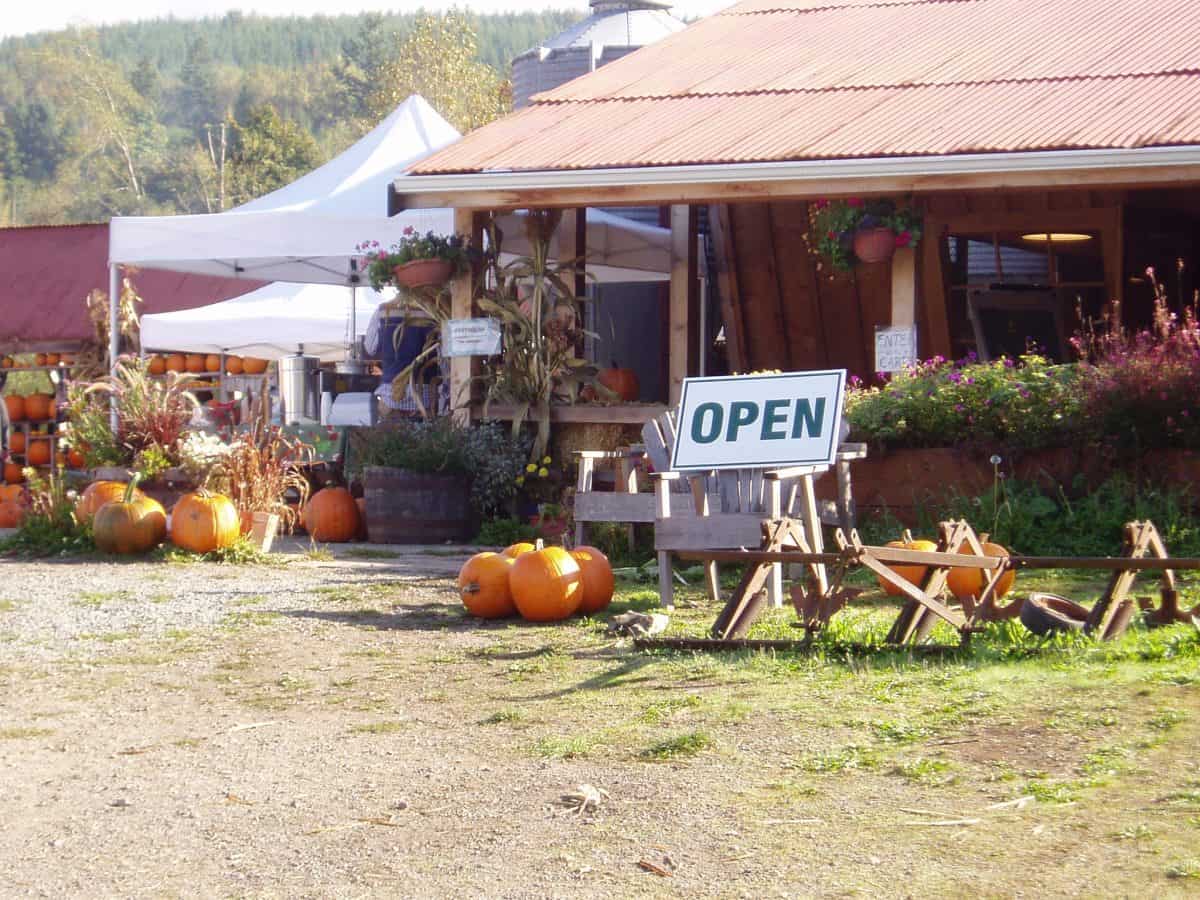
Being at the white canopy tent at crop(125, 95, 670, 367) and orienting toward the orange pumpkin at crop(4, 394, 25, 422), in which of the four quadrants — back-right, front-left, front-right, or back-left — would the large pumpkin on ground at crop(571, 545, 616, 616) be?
back-left

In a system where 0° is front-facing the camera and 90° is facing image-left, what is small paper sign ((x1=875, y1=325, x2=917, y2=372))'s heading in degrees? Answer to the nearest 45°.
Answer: approximately 0°

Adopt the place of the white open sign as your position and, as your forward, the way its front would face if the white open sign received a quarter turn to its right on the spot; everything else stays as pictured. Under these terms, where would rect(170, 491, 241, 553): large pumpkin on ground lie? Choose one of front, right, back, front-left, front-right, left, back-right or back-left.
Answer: front-right

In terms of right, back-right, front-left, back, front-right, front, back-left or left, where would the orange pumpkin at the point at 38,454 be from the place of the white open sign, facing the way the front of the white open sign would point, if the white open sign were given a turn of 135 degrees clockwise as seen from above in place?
front

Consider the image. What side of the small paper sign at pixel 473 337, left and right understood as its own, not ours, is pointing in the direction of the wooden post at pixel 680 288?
left

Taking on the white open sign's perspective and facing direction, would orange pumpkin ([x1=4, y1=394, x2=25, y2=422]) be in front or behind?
behind

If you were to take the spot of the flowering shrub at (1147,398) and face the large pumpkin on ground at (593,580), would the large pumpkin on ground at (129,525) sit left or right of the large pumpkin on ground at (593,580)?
right

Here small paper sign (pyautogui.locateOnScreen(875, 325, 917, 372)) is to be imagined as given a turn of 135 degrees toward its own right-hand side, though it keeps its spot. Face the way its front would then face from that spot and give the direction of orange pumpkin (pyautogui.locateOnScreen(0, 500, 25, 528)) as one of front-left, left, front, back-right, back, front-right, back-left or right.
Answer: front-left

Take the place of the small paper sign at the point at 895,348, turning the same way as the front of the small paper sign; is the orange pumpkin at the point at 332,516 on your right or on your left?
on your right

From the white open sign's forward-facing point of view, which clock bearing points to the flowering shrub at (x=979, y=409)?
The flowering shrub is roughly at 7 o'clock from the white open sign.

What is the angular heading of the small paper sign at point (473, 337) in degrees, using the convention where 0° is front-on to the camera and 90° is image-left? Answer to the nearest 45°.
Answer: approximately 0°
